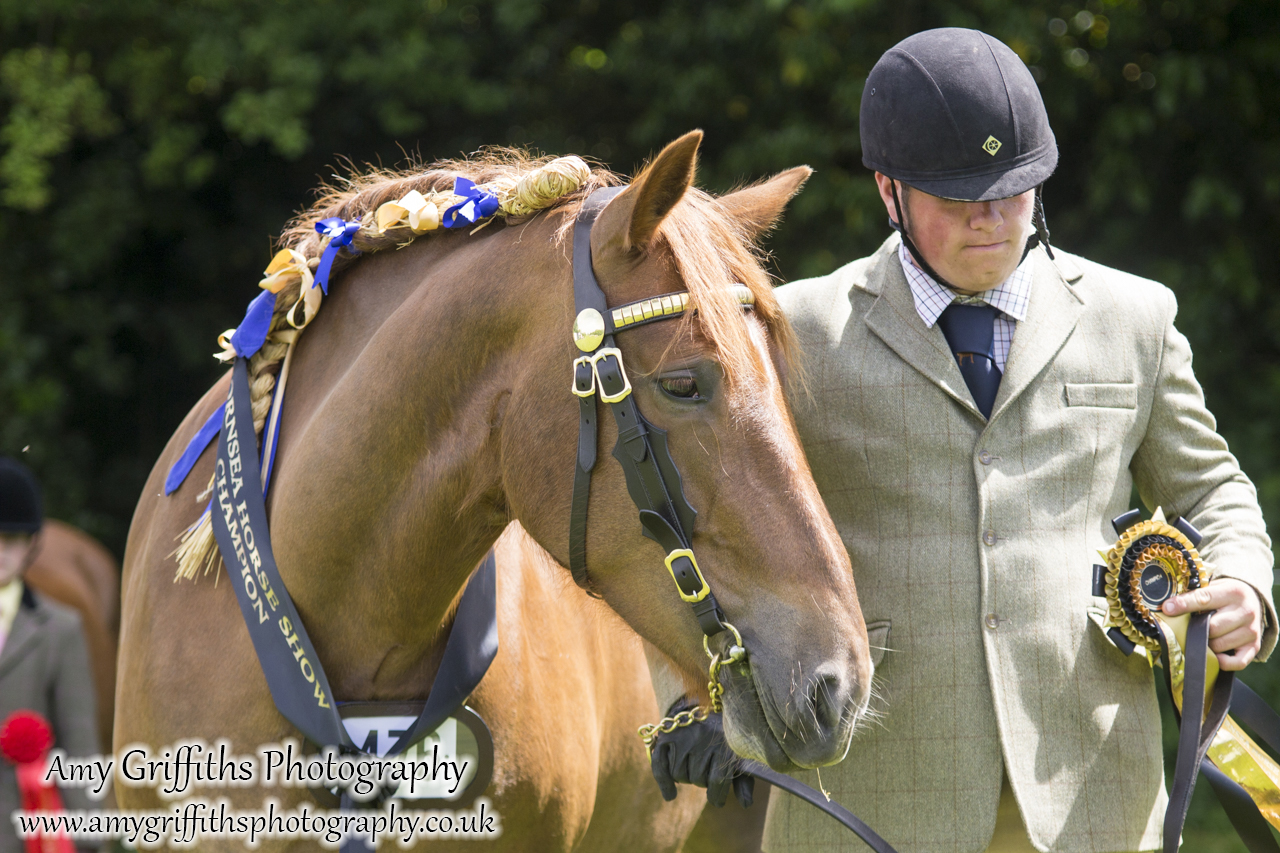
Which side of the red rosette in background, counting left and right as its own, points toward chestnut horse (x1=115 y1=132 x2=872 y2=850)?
front

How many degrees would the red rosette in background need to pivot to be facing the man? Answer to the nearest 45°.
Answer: approximately 45° to its left

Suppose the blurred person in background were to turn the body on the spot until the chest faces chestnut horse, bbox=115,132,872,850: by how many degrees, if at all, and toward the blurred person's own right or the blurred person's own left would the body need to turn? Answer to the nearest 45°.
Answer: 0° — they already face it

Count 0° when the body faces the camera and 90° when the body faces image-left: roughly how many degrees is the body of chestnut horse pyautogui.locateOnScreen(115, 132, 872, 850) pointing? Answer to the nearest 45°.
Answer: approximately 315°

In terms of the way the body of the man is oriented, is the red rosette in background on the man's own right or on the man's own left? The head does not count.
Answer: on the man's own right

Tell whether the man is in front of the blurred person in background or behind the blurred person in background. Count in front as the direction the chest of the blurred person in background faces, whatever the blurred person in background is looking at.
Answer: in front

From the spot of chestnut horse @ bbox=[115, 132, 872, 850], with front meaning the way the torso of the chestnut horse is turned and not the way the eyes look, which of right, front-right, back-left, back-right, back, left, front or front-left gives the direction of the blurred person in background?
back

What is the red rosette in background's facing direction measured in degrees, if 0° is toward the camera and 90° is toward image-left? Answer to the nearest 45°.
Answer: approximately 0°

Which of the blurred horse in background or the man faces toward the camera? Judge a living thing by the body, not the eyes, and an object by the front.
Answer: the man

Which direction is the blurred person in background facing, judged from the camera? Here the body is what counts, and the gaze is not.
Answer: toward the camera

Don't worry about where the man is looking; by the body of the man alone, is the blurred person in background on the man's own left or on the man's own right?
on the man's own right

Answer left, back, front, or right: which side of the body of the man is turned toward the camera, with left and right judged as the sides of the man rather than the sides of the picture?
front

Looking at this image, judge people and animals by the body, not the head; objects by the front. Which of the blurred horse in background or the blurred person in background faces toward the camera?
the blurred person in background
